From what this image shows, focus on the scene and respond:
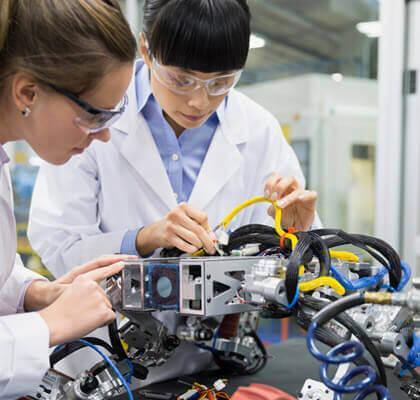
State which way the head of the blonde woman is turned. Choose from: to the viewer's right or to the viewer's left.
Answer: to the viewer's right

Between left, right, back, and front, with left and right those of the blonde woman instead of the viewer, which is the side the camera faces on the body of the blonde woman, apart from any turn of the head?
right

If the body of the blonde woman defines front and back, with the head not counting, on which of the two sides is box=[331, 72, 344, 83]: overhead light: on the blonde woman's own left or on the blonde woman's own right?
on the blonde woman's own left

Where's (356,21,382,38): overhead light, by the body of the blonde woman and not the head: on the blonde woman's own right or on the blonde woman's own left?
on the blonde woman's own left
